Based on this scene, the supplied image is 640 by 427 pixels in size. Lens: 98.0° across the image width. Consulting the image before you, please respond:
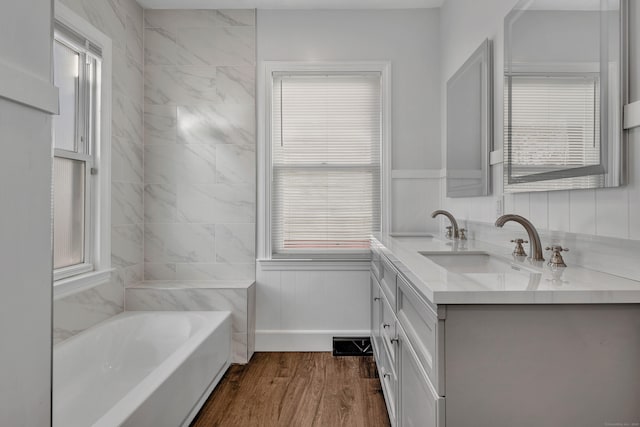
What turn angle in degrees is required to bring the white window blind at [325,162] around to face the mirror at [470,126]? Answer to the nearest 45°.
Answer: approximately 45° to its left

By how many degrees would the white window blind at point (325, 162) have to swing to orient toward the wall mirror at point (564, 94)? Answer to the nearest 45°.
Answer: approximately 45° to its left

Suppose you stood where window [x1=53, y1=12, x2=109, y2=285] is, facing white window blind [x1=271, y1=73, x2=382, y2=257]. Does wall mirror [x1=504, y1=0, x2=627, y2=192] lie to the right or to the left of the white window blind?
right

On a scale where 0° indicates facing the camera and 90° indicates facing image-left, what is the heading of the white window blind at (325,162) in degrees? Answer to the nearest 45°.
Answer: approximately 0°

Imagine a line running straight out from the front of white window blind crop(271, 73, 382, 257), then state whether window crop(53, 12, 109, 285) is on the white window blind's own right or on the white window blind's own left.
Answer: on the white window blind's own right
